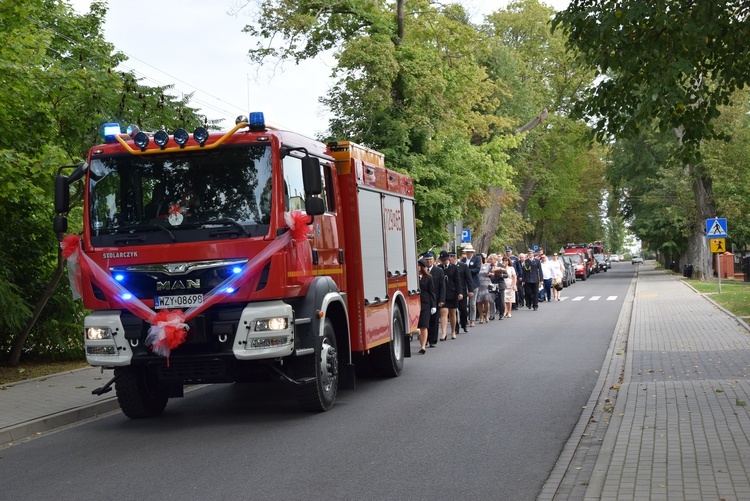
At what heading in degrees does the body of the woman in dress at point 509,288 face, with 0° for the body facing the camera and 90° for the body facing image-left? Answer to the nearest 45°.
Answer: approximately 45°

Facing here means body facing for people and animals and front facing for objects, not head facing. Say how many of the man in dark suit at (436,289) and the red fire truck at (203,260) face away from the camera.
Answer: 0

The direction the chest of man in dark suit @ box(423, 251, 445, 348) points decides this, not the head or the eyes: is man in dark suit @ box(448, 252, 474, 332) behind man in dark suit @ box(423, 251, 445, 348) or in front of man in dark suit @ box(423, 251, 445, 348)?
behind

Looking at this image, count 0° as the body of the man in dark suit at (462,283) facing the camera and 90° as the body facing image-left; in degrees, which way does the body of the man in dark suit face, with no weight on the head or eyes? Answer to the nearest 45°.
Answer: approximately 45°

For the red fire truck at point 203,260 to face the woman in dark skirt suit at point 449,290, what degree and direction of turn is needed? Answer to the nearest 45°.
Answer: approximately 180°

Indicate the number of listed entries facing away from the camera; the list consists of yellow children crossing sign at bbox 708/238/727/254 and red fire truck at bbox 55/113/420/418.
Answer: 0

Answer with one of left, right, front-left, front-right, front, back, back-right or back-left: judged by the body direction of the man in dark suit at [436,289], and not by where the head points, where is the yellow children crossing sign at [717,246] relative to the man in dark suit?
back

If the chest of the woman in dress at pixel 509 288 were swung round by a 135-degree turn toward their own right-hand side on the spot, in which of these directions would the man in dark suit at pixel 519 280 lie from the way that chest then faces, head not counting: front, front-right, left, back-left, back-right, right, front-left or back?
front

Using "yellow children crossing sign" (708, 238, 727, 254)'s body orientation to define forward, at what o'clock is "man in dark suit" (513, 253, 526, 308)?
The man in dark suit is roughly at 2 o'clock from the yellow children crossing sign.
